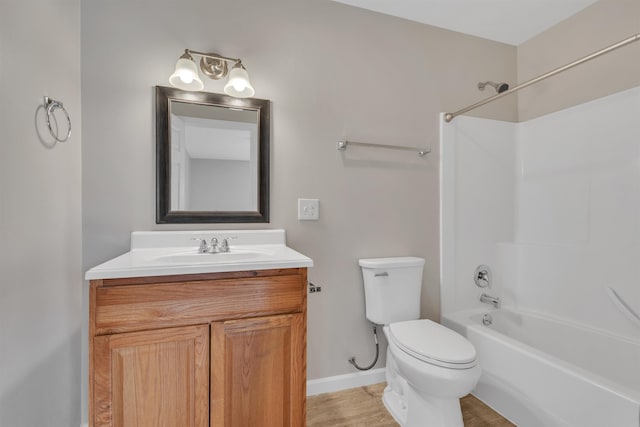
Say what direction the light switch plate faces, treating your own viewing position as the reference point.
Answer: facing the viewer

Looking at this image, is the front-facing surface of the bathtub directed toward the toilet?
yes

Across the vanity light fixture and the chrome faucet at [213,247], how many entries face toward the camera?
2

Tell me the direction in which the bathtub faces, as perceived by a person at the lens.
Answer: facing the viewer and to the left of the viewer

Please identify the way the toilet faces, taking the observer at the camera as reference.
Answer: facing the viewer and to the right of the viewer

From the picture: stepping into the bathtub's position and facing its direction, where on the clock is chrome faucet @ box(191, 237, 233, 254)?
The chrome faucet is roughly at 12 o'clock from the bathtub.

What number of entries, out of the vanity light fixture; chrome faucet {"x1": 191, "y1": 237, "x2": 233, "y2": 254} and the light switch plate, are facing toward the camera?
3

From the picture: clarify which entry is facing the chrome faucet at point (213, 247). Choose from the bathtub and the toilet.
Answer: the bathtub

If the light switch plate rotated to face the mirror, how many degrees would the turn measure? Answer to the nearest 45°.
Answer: approximately 90° to its right

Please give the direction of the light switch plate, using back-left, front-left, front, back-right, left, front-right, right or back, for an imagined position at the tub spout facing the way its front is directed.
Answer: right

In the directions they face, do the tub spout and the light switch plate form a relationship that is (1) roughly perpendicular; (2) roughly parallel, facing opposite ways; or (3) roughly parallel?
roughly parallel

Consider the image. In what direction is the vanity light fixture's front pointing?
toward the camera
